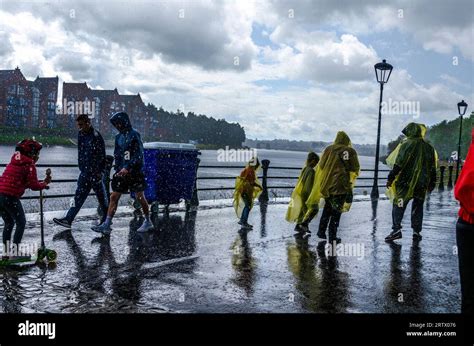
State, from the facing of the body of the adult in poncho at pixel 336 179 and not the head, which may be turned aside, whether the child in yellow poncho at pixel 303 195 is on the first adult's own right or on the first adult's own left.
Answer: on the first adult's own left

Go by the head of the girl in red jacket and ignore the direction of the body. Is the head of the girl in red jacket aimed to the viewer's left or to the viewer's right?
to the viewer's right

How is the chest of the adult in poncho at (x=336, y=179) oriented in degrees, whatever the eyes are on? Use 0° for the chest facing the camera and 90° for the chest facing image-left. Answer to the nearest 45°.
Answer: approximately 225°

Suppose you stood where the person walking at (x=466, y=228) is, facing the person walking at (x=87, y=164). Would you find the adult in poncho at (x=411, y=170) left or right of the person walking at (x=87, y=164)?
right

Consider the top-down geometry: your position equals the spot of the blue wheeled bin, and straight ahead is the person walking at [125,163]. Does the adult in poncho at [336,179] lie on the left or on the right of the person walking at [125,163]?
left
